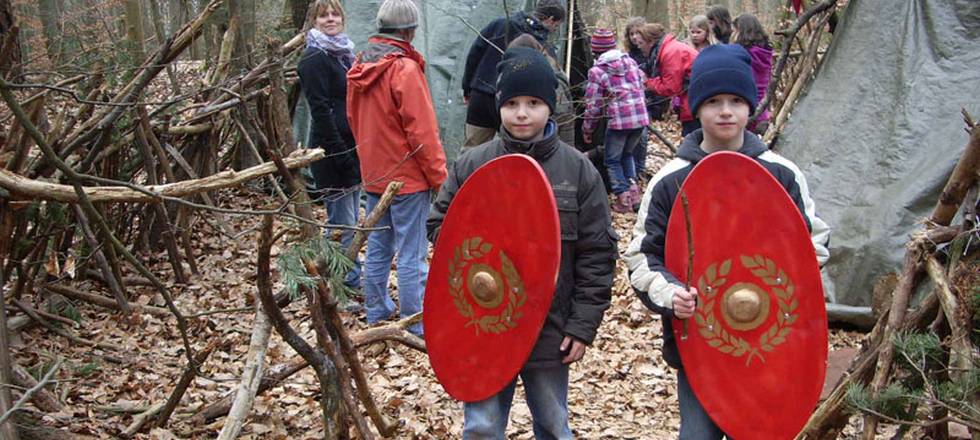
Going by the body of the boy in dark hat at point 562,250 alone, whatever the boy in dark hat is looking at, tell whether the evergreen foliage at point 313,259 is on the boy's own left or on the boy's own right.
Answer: on the boy's own right

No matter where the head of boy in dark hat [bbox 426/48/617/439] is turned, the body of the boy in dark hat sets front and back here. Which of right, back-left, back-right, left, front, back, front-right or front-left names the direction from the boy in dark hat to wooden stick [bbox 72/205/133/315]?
back-right

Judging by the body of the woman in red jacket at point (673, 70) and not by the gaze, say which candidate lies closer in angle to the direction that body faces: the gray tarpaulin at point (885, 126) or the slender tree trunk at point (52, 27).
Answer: the slender tree trunk

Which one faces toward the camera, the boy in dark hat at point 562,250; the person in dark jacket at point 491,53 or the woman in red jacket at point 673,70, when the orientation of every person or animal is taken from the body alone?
the boy in dark hat

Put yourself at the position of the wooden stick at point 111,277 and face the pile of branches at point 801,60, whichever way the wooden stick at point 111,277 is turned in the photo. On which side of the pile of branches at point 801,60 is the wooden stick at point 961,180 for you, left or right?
right

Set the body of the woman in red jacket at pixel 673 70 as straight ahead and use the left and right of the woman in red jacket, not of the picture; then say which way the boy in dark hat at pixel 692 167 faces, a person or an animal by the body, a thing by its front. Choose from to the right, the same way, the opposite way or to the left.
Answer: to the left

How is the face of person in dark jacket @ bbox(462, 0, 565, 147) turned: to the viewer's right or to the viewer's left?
to the viewer's right

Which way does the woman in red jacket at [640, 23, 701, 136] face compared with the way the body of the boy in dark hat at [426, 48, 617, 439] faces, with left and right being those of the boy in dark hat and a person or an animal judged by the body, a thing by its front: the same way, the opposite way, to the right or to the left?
to the right

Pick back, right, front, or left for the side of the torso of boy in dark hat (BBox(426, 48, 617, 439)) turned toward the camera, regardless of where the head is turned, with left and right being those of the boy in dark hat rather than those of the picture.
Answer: front

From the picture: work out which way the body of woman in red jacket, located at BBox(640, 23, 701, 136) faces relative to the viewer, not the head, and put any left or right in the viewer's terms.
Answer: facing to the left of the viewer

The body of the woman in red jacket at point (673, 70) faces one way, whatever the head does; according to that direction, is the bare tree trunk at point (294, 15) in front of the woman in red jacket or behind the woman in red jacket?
in front

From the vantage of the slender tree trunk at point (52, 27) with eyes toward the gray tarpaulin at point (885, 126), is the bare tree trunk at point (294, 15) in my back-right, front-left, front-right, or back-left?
front-left

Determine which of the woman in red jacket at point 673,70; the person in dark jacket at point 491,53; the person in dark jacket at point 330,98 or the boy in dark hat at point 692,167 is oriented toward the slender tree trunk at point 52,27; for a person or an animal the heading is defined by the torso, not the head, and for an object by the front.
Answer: the woman in red jacket

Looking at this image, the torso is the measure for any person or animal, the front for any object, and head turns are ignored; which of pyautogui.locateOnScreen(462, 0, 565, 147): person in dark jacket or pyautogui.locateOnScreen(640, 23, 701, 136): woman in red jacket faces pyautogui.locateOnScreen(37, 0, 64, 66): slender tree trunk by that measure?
the woman in red jacket

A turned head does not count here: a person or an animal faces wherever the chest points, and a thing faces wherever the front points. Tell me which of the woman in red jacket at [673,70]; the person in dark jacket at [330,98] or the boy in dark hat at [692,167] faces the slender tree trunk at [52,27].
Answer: the woman in red jacket

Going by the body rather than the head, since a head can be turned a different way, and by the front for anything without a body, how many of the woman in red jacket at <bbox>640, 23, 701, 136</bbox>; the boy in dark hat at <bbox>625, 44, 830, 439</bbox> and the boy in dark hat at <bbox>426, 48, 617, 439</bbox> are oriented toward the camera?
2

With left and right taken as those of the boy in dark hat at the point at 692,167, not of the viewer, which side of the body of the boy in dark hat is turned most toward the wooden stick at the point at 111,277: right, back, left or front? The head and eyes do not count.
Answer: right

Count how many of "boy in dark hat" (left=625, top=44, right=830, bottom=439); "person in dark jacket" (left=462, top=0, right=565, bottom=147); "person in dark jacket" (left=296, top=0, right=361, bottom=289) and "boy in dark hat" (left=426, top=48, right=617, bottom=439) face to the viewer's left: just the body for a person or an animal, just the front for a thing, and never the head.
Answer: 0
